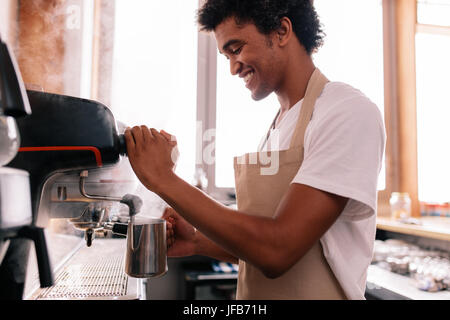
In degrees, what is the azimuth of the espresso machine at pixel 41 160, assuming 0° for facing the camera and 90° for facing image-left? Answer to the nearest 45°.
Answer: approximately 270°

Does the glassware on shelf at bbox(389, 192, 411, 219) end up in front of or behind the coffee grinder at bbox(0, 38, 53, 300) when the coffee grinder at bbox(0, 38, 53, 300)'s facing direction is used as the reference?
in front

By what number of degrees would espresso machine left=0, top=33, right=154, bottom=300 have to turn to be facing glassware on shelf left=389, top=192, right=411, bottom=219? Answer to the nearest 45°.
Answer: approximately 45° to its left

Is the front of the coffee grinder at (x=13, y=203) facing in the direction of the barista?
yes

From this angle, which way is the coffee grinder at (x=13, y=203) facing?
to the viewer's right
